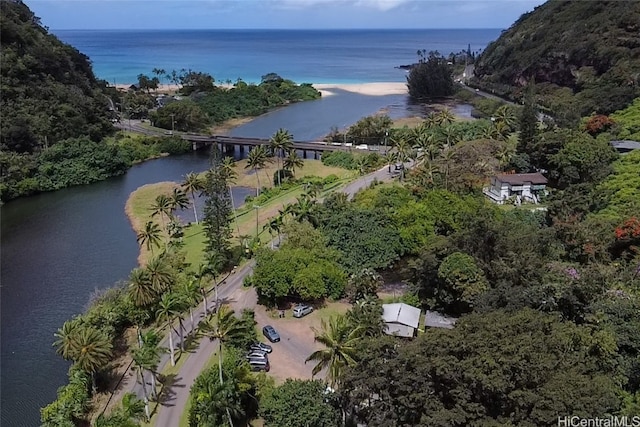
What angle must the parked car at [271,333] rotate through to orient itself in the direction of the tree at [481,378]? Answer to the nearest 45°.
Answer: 0° — it already faces it

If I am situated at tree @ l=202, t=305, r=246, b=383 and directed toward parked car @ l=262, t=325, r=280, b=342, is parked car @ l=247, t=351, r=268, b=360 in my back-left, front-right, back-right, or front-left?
front-right

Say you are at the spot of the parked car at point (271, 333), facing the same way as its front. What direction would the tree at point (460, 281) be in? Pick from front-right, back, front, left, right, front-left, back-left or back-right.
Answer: front-left

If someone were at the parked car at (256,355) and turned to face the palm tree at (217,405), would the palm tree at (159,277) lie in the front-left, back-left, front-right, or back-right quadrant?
back-right

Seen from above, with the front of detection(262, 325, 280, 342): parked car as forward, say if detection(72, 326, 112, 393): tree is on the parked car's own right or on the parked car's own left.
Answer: on the parked car's own right

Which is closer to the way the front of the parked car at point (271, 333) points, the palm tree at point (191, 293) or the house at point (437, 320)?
the house

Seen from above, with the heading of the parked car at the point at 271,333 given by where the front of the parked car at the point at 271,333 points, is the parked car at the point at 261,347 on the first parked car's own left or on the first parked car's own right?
on the first parked car's own right

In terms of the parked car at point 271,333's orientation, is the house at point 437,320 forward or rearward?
forward

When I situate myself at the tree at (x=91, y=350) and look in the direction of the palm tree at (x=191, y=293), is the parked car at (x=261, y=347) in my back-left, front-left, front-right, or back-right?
front-right
